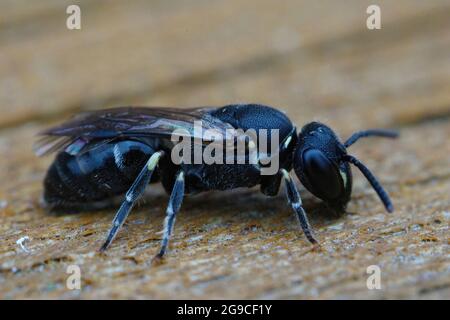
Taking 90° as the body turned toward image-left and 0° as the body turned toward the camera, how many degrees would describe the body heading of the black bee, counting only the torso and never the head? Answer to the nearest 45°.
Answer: approximately 270°
